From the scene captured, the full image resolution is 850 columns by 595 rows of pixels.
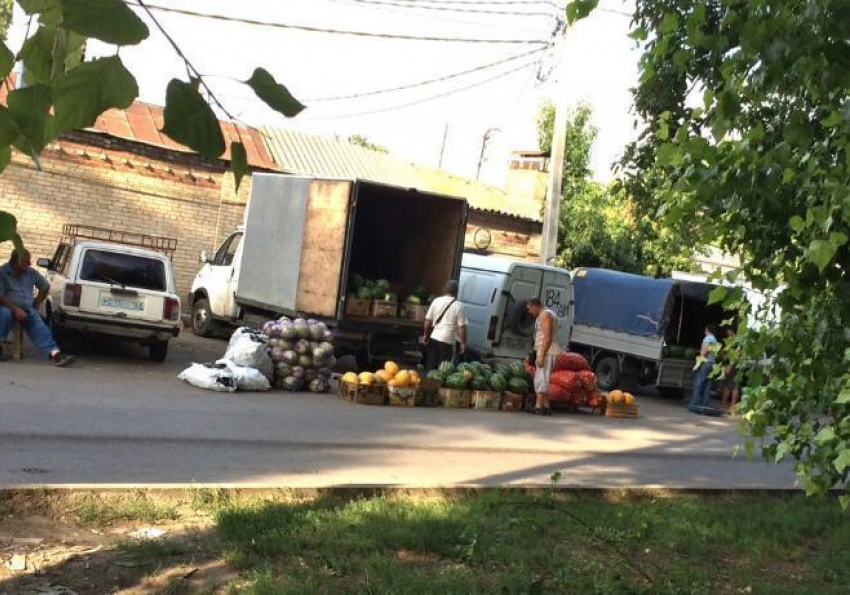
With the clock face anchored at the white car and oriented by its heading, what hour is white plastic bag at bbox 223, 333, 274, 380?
The white plastic bag is roughly at 4 o'clock from the white car.

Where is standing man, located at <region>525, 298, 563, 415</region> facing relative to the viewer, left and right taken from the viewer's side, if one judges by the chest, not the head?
facing to the left of the viewer

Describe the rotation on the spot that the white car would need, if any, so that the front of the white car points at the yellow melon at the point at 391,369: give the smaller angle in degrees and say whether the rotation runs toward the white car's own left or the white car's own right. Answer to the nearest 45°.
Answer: approximately 90° to the white car's own right

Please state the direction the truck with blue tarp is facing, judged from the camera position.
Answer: facing away from the viewer and to the left of the viewer

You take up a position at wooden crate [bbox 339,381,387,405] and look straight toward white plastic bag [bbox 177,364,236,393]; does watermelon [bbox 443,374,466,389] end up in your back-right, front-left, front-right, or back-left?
back-right

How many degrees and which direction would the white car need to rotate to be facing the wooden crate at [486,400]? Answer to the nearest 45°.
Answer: approximately 90° to its right

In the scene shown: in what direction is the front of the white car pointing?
away from the camera

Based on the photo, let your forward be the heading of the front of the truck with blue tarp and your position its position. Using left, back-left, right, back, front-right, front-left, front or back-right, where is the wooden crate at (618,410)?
back-left

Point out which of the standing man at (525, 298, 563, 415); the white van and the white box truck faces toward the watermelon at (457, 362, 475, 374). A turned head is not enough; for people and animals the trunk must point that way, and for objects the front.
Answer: the standing man

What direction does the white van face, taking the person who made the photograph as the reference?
facing away from the viewer and to the left of the viewer

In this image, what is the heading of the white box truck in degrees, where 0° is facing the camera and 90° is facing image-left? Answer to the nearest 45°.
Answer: approximately 135°

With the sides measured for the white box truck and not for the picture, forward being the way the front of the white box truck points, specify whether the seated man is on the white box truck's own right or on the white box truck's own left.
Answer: on the white box truck's own left
